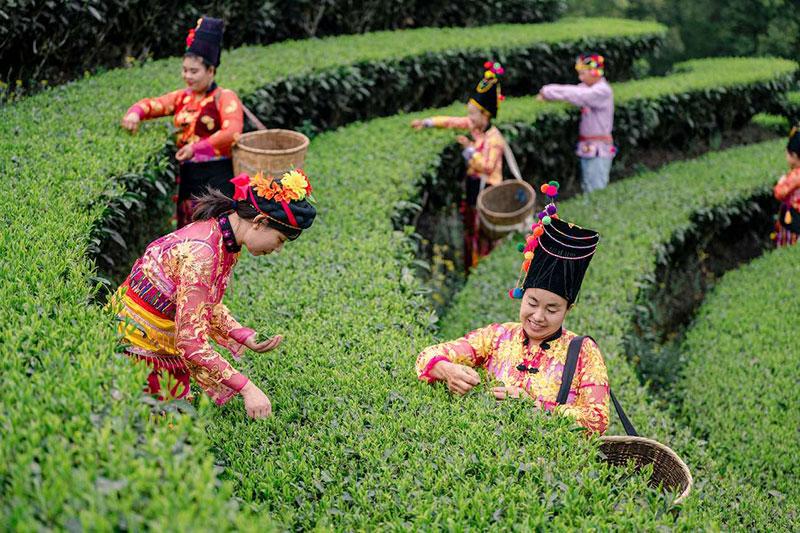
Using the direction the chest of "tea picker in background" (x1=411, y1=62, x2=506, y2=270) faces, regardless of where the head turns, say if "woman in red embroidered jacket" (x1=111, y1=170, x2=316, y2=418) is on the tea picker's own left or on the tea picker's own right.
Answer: on the tea picker's own left

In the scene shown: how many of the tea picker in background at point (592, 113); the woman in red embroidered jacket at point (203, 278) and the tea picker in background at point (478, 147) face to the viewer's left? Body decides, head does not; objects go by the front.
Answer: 2

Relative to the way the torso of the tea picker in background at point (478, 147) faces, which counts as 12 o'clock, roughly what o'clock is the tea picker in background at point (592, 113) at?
the tea picker in background at point (592, 113) is roughly at 4 o'clock from the tea picker in background at point (478, 147).

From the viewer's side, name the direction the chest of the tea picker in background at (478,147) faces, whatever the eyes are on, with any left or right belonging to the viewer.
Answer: facing to the left of the viewer

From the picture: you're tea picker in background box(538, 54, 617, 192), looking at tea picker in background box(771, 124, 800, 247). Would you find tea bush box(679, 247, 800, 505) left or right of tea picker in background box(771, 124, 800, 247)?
right

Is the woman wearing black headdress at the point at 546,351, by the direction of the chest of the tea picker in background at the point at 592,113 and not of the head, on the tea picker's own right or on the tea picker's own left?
on the tea picker's own left

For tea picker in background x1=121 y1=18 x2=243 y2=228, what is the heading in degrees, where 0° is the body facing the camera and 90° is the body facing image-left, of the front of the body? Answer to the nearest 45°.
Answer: approximately 45°

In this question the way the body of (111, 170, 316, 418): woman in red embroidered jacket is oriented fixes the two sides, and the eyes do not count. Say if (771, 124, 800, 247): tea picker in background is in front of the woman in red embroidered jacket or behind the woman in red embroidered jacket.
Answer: in front

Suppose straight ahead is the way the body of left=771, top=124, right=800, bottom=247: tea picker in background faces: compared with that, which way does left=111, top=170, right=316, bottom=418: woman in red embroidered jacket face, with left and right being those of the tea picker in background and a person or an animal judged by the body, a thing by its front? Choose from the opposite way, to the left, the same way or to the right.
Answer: the opposite way

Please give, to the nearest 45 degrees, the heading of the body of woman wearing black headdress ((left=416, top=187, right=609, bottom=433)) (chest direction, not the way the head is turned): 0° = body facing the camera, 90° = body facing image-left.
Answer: approximately 45°

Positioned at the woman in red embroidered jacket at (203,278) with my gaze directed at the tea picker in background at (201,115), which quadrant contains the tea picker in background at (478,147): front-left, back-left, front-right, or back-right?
front-right

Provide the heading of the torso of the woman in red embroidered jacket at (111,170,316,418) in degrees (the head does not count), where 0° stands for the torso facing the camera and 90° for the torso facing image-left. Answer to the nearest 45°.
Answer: approximately 270°

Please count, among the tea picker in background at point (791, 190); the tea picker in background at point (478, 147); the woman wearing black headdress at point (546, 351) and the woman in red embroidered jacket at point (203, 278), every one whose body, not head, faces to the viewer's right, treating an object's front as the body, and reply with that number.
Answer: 1

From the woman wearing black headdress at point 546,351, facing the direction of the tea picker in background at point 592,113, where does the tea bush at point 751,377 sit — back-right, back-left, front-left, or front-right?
front-right

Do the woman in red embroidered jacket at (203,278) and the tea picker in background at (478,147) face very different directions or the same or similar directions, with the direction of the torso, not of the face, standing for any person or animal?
very different directions

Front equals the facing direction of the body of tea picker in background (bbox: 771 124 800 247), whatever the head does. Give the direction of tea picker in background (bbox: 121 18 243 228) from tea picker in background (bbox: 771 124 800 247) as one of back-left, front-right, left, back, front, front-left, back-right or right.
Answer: front
